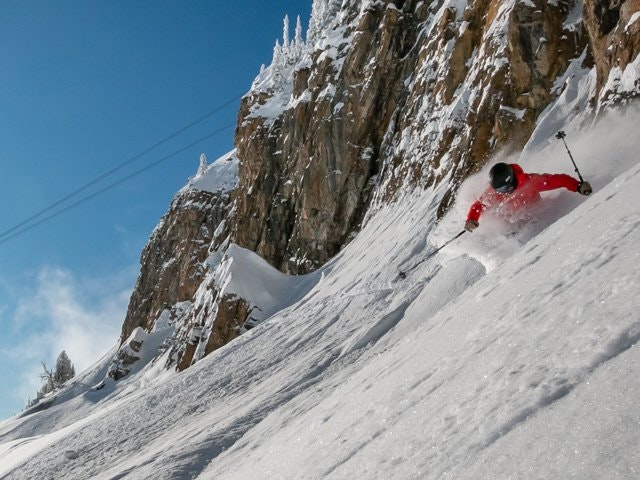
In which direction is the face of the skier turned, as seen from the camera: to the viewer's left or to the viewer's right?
to the viewer's left

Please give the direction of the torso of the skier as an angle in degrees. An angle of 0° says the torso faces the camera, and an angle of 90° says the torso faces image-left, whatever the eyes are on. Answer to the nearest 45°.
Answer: approximately 45°
